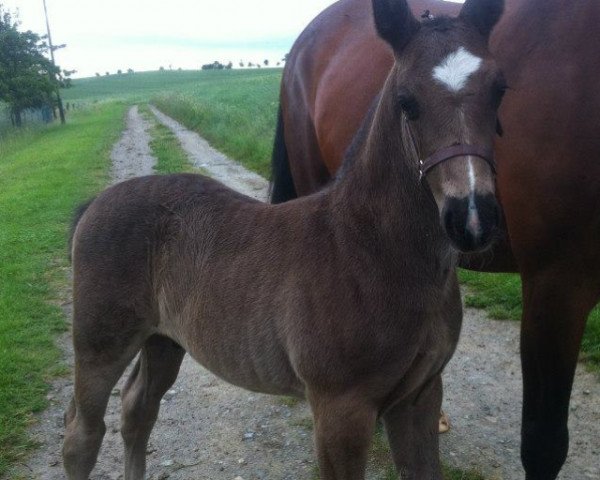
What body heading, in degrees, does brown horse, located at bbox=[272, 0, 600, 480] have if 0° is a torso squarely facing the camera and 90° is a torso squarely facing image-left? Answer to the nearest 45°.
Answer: approximately 315°

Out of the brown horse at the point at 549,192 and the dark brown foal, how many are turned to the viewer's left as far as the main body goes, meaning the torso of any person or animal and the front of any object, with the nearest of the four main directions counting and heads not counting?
0

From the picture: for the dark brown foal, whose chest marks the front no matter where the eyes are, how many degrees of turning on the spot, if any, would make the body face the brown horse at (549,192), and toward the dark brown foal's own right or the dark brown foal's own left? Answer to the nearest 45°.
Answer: approximately 90° to the dark brown foal's own left

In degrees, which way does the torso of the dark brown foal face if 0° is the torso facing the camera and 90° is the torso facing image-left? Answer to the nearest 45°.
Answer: approximately 315°

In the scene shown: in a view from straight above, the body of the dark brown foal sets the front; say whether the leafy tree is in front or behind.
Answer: behind

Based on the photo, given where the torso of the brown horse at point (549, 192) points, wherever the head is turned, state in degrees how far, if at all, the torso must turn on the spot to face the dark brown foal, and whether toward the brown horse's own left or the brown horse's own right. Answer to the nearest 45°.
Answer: approximately 90° to the brown horse's own right

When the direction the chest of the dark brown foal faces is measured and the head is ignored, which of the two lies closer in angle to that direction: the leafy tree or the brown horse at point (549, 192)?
the brown horse

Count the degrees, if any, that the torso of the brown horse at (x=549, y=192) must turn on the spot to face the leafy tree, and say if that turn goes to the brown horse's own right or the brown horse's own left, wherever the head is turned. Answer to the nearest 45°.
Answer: approximately 180°
